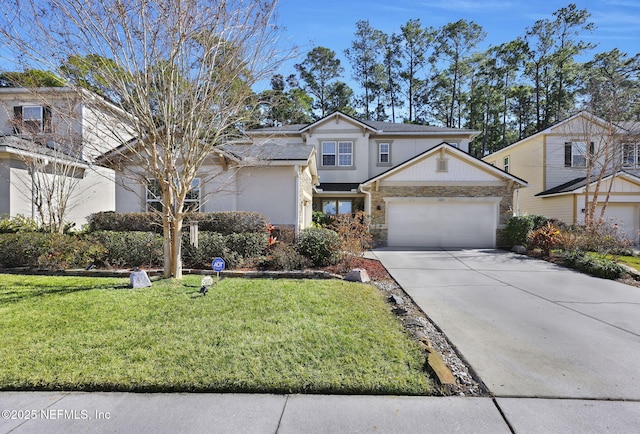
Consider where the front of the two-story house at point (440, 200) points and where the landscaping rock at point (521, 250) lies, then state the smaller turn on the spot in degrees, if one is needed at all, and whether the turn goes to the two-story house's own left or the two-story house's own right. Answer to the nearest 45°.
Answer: approximately 45° to the two-story house's own left

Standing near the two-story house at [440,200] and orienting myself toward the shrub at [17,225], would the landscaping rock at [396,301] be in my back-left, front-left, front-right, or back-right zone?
front-left

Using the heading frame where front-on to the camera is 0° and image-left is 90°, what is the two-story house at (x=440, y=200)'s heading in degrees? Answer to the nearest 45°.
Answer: approximately 0°

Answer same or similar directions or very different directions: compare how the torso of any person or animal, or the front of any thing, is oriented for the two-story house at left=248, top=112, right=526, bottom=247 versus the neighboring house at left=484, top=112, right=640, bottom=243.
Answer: same or similar directions

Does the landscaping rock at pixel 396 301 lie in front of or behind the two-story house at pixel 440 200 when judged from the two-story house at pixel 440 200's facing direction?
in front

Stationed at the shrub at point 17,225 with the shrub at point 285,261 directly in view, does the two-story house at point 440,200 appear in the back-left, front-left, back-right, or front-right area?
front-left

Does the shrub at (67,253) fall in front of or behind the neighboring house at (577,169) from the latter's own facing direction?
in front

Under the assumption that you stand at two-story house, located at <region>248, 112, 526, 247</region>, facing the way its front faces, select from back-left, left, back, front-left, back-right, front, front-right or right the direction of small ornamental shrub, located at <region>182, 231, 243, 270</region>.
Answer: front-right

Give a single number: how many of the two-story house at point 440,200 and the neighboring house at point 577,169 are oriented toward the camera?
2

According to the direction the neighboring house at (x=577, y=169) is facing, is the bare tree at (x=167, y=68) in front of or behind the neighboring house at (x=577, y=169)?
in front

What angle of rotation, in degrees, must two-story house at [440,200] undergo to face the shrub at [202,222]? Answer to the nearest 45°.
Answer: approximately 45° to its right

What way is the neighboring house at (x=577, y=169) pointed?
toward the camera
